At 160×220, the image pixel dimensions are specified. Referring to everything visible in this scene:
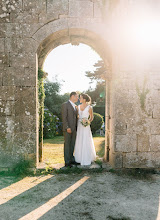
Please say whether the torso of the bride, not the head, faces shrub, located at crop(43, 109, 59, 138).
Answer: no

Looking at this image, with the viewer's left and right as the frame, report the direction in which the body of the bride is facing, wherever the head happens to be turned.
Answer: facing the viewer and to the left of the viewer

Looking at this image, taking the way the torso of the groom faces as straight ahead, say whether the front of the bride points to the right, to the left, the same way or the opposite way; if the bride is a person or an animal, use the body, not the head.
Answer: to the right

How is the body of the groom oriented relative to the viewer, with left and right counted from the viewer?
facing the viewer and to the right of the viewer

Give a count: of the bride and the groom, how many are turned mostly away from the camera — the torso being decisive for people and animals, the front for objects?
0

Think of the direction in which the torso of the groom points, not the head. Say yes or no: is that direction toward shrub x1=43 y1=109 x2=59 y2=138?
no
